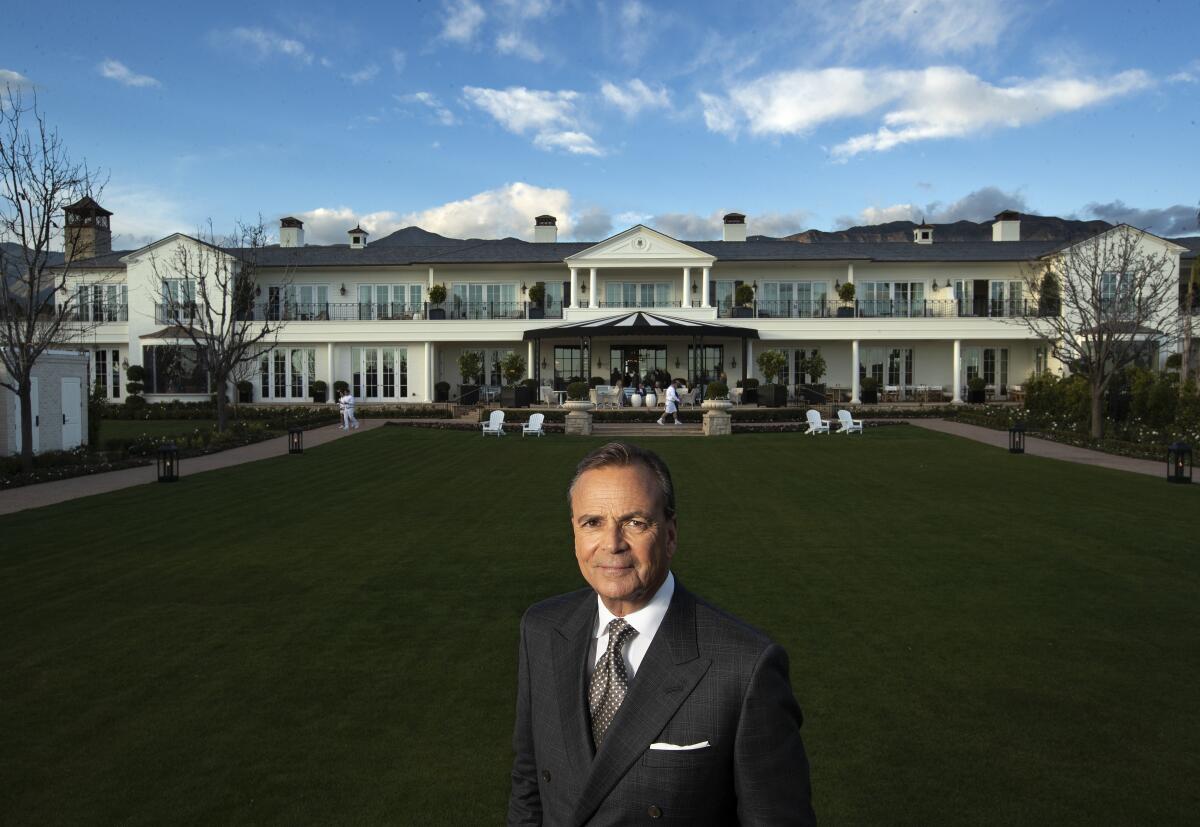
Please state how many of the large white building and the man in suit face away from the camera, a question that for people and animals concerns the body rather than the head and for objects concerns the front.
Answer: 0

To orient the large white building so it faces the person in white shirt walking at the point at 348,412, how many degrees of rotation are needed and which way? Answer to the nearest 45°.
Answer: approximately 45° to its right

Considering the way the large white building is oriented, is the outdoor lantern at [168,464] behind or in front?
in front

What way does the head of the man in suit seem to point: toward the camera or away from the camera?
toward the camera

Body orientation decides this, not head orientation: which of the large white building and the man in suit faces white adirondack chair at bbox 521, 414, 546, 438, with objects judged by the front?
the large white building

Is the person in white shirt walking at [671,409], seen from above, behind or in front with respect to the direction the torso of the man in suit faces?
behind

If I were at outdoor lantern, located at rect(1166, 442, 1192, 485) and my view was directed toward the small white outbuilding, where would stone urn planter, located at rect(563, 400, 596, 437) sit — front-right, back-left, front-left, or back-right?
front-right

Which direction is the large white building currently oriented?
toward the camera

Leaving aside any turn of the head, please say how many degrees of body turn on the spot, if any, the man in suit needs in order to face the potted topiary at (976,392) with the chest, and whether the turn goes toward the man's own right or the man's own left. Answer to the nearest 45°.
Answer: approximately 135° to the man's own right

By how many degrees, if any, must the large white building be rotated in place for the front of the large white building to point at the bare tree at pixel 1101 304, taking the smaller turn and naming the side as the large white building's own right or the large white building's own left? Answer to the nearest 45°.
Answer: approximately 45° to the large white building's own left

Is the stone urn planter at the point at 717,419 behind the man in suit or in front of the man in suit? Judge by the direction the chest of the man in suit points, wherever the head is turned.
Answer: behind

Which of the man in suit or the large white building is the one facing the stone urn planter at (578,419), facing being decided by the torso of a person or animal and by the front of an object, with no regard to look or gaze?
the large white building

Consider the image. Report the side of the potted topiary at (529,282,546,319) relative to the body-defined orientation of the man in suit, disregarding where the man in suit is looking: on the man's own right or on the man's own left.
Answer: on the man's own right

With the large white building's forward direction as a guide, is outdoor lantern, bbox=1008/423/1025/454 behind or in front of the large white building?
in front

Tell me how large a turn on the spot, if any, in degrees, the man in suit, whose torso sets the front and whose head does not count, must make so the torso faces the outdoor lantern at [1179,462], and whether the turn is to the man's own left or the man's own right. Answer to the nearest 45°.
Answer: approximately 180°

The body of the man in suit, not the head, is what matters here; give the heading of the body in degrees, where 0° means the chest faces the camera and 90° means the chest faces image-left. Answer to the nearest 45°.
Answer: approximately 45°

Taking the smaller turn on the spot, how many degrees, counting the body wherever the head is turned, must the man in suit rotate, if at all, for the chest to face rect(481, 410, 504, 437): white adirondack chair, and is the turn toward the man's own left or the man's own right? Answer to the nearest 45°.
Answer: approximately 135° to the man's own right
